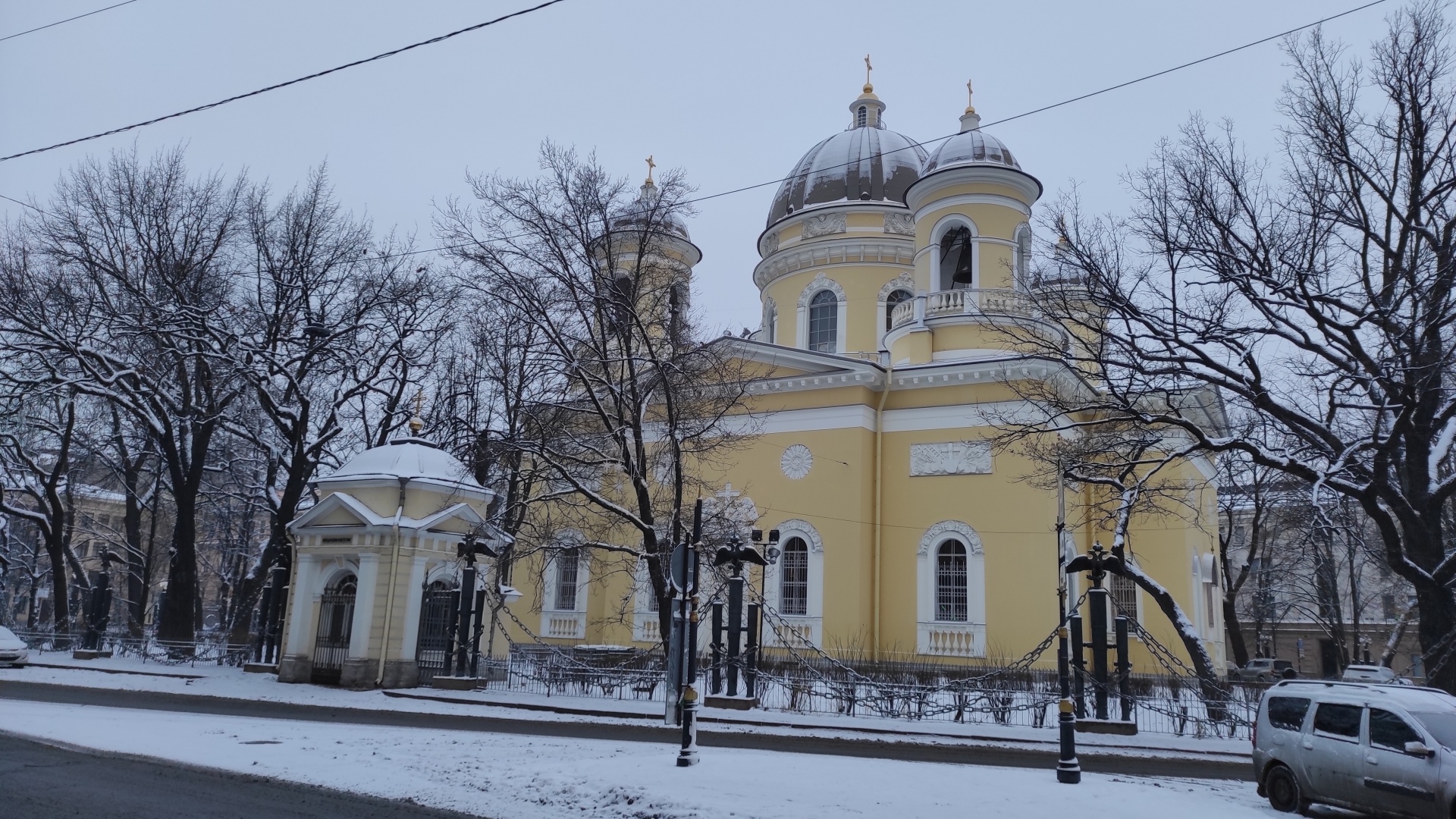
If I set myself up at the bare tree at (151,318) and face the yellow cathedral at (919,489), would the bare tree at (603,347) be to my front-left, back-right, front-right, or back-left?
front-right

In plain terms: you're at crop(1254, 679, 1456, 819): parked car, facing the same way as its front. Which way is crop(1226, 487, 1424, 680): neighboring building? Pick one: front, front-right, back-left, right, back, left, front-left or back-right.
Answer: back-left

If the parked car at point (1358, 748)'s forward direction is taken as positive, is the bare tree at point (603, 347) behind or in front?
behind

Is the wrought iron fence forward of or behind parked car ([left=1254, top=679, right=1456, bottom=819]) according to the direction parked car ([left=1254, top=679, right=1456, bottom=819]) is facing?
behind

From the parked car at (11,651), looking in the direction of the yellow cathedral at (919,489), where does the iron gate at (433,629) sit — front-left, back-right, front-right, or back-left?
front-right

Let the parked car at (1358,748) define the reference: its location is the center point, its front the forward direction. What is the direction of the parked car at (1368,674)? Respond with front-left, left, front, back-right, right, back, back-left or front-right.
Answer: back-left

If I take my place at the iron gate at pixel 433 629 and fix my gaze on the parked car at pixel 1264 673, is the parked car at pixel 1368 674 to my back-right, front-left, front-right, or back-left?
front-right

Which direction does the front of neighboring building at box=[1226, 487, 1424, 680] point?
toward the camera

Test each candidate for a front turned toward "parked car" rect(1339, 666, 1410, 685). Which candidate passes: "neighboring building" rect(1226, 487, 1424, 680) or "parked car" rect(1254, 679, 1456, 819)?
the neighboring building

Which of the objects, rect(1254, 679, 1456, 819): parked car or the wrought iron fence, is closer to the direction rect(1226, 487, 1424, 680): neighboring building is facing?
the parked car

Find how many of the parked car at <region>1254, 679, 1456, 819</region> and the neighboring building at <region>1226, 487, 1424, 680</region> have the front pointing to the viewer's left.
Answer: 0

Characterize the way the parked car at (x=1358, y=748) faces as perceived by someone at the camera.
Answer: facing the viewer and to the right of the viewer

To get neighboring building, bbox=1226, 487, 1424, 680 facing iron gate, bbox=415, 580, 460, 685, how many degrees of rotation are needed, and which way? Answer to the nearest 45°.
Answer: approximately 45° to its right

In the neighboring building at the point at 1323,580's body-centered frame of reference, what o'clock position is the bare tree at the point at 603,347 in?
The bare tree is roughly at 1 o'clock from the neighboring building.
